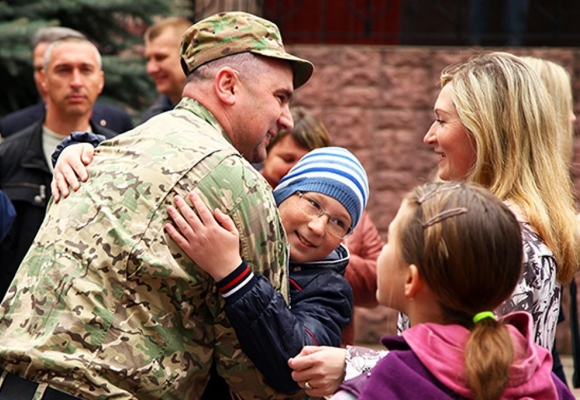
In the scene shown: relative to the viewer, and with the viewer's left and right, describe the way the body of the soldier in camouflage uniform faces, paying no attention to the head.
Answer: facing away from the viewer and to the right of the viewer

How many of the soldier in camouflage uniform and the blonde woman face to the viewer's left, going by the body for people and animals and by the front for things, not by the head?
1

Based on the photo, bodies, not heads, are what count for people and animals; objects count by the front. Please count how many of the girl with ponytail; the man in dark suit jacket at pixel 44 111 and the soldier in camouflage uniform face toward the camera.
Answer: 1

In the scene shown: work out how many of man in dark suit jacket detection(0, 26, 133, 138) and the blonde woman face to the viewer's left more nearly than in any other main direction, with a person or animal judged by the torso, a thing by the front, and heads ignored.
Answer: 1

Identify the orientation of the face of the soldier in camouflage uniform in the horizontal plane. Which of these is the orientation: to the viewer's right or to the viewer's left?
to the viewer's right

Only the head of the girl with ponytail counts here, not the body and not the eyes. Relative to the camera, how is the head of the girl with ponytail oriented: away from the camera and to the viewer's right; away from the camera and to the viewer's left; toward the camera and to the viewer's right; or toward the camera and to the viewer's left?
away from the camera and to the viewer's left

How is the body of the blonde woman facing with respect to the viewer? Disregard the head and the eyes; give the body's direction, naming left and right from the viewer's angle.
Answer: facing to the left of the viewer

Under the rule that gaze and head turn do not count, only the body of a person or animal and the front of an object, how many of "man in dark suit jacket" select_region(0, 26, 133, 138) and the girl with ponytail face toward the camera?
1

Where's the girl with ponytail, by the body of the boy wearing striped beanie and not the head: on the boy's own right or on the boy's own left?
on the boy's own left

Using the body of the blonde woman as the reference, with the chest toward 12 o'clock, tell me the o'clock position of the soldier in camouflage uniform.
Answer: The soldier in camouflage uniform is roughly at 11 o'clock from the blonde woman.

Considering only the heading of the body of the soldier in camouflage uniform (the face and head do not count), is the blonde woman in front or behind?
in front

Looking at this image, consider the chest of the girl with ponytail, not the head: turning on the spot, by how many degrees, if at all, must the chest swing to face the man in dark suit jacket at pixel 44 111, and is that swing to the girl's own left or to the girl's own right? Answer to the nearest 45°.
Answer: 0° — they already face them

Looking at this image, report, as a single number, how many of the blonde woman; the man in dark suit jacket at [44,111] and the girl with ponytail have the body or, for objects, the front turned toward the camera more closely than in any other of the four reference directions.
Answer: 1

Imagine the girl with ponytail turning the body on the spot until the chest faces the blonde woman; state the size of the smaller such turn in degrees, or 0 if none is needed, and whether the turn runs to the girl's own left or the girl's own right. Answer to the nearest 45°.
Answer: approximately 45° to the girl's own right

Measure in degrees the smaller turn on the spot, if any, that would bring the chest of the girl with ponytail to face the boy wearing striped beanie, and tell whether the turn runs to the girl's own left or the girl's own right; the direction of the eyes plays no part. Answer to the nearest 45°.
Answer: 0° — they already face them
